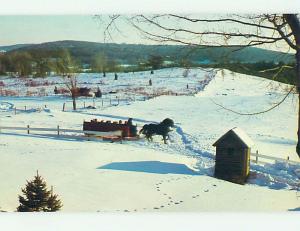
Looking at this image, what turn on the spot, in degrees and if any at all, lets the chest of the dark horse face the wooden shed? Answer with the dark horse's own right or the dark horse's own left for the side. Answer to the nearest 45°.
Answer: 0° — it already faces it

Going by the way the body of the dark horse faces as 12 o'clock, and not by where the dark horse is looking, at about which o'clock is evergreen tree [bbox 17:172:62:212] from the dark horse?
The evergreen tree is roughly at 5 o'clock from the dark horse.

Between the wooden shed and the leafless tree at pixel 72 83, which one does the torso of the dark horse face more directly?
the wooden shed

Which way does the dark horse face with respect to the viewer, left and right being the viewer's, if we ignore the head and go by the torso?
facing to the right of the viewer

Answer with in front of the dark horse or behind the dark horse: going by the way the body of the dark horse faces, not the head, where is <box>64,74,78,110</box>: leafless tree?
behind

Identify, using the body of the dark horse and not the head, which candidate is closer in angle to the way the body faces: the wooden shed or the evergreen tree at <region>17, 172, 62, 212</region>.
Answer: the wooden shed
